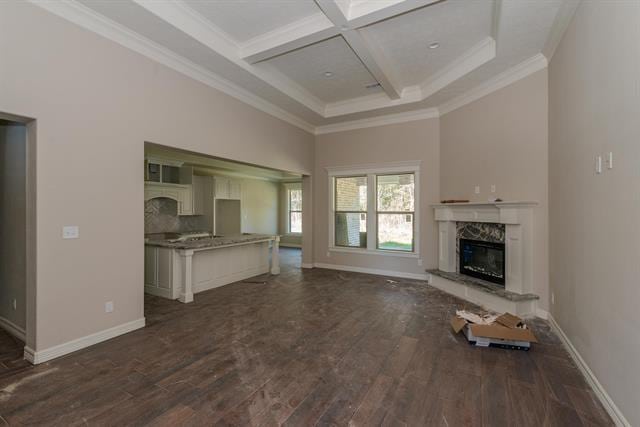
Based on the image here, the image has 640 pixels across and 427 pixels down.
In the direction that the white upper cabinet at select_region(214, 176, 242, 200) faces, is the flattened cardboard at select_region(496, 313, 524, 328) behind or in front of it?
in front

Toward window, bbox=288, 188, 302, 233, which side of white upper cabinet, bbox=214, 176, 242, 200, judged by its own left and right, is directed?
left

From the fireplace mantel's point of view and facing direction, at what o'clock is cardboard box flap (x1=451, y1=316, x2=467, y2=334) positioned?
The cardboard box flap is roughly at 11 o'clock from the fireplace mantel.

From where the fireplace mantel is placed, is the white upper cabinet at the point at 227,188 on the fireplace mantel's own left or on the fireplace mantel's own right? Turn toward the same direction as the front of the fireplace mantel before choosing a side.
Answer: on the fireplace mantel's own right

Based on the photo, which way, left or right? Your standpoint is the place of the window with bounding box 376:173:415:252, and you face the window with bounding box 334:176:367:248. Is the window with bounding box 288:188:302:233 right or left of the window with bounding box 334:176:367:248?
right

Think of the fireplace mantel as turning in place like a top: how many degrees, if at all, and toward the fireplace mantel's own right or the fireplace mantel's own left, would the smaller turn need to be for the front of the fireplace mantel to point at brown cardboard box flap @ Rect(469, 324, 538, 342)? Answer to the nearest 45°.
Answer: approximately 45° to the fireplace mantel's own left

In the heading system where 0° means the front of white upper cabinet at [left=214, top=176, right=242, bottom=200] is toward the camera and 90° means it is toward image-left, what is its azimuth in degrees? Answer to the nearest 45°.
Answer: approximately 315°

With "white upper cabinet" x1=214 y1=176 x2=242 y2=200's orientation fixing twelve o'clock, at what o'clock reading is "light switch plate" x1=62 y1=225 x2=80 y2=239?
The light switch plate is roughly at 2 o'clock from the white upper cabinet.

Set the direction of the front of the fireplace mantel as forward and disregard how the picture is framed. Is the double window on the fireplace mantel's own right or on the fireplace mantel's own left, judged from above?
on the fireplace mantel's own right

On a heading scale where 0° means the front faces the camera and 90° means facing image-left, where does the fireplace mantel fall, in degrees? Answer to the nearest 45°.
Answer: approximately 45°
